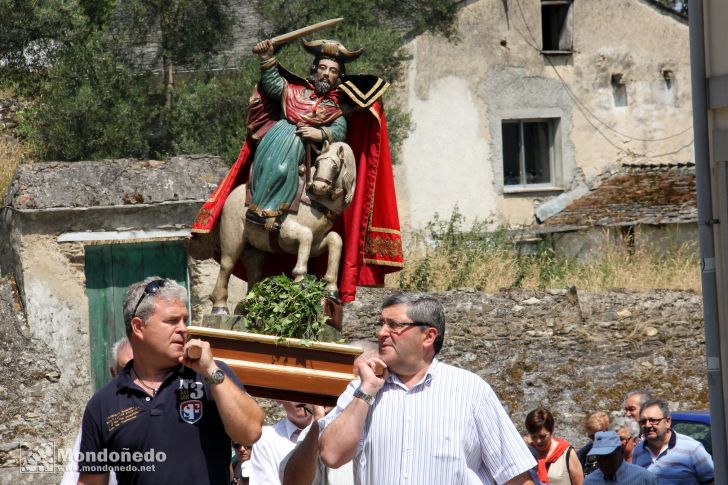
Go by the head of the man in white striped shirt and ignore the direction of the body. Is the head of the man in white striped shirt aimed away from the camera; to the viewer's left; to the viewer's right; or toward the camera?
to the viewer's left

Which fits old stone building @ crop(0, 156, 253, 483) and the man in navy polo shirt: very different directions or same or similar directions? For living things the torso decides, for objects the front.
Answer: same or similar directions

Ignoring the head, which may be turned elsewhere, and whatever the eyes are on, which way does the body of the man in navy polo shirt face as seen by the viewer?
toward the camera

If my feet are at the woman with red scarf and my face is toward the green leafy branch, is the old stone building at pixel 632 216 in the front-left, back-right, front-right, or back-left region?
back-right

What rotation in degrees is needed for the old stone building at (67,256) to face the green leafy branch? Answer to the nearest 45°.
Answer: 0° — it already faces it

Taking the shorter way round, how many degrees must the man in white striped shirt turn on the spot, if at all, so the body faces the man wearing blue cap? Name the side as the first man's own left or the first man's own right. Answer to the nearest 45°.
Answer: approximately 180°

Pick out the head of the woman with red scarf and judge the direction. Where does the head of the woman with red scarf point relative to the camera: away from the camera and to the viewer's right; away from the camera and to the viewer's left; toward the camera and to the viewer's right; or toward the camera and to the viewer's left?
toward the camera and to the viewer's left

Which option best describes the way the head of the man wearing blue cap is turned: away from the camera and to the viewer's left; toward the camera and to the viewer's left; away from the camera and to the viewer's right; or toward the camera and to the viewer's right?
toward the camera and to the viewer's left

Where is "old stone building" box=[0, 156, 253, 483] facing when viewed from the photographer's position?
facing the viewer

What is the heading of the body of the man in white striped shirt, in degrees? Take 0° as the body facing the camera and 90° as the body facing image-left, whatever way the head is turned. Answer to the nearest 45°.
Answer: approximately 45°

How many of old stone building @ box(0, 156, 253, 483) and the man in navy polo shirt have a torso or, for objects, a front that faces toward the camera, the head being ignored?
2

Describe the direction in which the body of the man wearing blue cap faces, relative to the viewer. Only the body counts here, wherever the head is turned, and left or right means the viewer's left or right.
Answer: facing the viewer and to the left of the viewer

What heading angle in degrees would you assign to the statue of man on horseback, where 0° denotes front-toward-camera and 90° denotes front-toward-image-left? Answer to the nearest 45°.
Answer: approximately 315°

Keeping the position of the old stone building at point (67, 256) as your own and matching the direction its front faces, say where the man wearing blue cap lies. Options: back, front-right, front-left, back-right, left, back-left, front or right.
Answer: front-left
